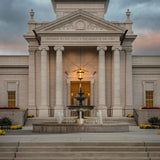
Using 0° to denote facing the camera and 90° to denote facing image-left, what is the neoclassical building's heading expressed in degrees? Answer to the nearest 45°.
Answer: approximately 0°

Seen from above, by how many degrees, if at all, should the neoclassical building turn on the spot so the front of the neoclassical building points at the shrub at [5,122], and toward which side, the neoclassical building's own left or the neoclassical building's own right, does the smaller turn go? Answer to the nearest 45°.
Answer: approximately 45° to the neoclassical building's own right

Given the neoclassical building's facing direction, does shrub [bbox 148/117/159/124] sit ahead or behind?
ahead

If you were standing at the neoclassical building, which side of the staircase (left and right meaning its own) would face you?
back

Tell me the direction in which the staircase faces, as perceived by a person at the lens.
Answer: facing the viewer

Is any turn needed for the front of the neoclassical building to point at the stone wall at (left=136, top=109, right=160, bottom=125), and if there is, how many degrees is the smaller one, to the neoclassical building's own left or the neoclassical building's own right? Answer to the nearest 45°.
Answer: approximately 45° to the neoclassical building's own left

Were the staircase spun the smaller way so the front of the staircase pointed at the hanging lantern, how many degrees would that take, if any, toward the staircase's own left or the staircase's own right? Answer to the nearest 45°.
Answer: approximately 180°

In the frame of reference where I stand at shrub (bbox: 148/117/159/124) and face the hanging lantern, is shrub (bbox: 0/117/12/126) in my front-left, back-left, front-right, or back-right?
front-left

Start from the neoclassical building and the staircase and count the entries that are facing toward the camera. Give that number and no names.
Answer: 2

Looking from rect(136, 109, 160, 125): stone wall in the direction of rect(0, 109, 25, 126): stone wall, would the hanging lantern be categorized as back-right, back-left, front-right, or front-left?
front-right

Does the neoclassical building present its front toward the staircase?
yes
